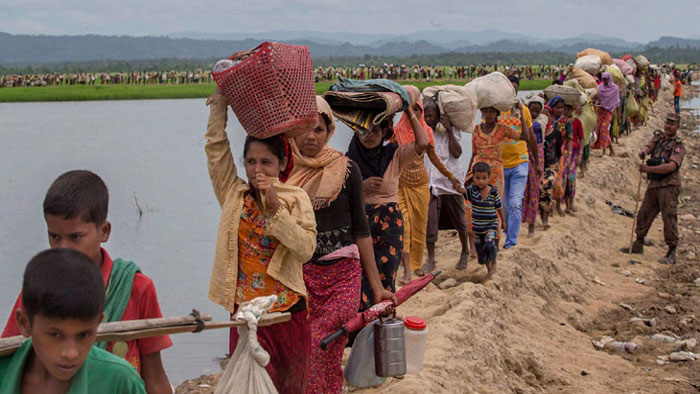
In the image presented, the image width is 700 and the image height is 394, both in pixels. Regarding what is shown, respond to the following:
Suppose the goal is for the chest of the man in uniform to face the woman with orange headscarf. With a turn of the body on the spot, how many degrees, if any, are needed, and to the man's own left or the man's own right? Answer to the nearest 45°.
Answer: approximately 45° to the man's own left

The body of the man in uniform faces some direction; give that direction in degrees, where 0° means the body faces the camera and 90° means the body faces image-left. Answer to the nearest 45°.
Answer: approximately 45°

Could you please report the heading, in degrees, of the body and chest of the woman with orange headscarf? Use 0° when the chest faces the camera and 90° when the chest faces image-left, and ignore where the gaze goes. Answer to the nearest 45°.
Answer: approximately 45°

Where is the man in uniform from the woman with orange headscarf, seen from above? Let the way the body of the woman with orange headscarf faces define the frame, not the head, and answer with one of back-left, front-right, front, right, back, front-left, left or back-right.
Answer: back

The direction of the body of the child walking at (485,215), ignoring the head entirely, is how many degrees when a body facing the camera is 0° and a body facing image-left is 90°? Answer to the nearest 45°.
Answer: approximately 0°

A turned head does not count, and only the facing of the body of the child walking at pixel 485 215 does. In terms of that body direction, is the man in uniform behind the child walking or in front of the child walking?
behind

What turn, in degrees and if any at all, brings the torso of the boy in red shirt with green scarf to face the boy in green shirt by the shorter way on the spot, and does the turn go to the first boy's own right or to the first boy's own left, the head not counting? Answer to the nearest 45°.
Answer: approximately 45° to the first boy's own left

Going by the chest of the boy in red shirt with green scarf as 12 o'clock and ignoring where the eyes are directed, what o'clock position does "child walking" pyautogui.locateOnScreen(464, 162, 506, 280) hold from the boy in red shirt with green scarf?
The child walking is roughly at 6 o'clock from the boy in red shirt with green scarf.

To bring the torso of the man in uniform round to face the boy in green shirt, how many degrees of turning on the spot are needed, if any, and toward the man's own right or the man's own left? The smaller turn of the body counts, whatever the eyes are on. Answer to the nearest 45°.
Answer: approximately 45° to the man's own left
